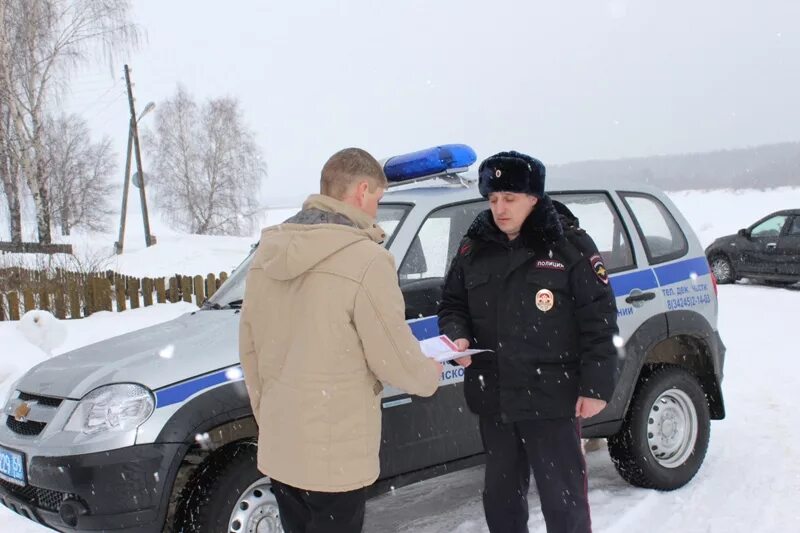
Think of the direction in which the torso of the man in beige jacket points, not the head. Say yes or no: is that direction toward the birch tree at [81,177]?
no

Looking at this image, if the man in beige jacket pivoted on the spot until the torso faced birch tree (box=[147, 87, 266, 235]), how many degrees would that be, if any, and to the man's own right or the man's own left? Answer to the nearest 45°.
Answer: approximately 45° to the man's own left

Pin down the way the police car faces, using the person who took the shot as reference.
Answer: facing the viewer and to the left of the viewer

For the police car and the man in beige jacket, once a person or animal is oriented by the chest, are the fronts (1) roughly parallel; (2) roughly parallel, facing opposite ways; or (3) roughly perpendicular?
roughly parallel, facing opposite ways

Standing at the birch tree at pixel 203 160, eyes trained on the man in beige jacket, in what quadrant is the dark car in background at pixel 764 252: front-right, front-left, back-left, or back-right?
front-left

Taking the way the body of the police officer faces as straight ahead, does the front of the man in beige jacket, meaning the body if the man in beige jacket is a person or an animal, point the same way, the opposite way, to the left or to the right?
the opposite way

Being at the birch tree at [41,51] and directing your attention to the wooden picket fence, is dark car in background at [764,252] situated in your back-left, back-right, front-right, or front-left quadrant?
front-left

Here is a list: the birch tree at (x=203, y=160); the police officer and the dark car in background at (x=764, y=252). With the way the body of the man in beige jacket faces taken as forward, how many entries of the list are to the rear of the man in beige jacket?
0

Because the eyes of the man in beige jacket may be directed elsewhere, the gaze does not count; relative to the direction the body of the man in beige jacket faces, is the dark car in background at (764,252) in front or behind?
in front

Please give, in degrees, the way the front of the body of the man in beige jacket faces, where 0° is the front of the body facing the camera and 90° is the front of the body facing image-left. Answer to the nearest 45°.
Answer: approximately 225°

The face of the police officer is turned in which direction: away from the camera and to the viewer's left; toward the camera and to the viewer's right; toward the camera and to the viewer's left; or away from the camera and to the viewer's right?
toward the camera and to the viewer's left

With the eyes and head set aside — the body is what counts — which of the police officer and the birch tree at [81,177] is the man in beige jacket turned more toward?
the police officer

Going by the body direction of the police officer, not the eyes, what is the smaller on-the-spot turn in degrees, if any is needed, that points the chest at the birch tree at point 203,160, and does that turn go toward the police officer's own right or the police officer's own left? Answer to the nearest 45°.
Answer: approximately 90° to the police officer's own right

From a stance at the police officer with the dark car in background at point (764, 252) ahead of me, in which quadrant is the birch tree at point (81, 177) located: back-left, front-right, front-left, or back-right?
front-left

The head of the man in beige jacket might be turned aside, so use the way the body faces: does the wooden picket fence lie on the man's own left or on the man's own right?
on the man's own left

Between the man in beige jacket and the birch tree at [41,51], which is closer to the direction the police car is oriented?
the man in beige jacket

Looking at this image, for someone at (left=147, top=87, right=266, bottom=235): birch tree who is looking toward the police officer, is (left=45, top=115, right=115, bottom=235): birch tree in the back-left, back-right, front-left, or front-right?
back-right
